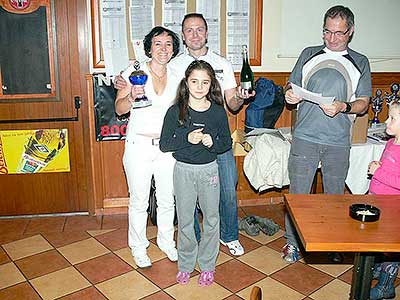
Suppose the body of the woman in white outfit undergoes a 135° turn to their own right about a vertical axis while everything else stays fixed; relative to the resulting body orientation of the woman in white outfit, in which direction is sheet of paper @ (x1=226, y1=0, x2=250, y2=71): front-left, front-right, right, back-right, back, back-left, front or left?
right

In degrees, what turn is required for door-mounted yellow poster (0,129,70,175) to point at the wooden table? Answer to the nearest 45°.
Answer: approximately 45° to its left

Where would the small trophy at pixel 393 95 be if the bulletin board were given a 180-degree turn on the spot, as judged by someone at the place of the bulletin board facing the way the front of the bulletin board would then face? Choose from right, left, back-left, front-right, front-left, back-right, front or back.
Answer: right

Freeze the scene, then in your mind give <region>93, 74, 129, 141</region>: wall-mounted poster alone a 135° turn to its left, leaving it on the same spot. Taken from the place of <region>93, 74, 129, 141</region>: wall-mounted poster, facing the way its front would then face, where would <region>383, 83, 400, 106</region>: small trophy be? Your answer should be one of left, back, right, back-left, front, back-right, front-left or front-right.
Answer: front-right

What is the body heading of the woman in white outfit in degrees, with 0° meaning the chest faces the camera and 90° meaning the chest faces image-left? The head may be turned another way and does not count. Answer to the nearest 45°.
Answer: approximately 0°

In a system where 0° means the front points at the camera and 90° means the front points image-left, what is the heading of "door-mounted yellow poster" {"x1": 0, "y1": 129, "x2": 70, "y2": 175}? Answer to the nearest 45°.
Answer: approximately 0°

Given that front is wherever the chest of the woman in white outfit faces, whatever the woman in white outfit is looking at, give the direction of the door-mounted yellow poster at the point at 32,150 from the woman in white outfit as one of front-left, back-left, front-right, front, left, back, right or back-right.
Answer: back-right
